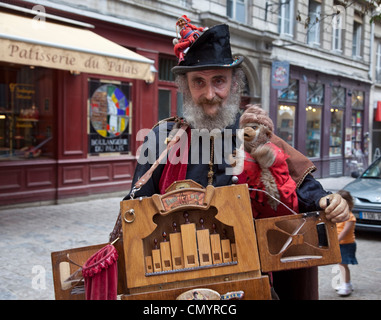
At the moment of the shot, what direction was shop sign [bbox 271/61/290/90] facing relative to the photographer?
facing the viewer and to the left of the viewer

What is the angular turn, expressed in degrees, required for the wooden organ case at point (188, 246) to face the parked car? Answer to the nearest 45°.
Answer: approximately 135° to its left

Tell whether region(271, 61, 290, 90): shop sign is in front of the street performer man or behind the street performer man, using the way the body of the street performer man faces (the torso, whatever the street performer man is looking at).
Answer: behind

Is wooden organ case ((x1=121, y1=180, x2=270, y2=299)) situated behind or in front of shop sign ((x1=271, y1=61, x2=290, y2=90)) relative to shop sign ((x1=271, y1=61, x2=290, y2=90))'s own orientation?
in front

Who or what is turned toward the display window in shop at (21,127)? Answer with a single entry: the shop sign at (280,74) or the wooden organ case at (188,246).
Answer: the shop sign

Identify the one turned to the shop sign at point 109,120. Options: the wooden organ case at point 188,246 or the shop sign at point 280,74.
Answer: the shop sign at point 280,74

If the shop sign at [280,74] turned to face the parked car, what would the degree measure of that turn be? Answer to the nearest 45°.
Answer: approximately 45° to its left

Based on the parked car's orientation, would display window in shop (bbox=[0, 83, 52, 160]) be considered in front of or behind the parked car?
in front

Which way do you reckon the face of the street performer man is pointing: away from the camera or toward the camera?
toward the camera

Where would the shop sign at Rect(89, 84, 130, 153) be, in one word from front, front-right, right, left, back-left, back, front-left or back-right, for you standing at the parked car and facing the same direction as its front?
front-right

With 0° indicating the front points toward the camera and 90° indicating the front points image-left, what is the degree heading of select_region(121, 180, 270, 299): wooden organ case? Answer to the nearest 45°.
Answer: approximately 0°

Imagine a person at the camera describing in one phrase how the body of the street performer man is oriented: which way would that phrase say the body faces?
toward the camera

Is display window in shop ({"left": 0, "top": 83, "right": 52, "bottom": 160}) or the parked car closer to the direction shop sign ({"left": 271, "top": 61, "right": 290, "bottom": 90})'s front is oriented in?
the display window in shop

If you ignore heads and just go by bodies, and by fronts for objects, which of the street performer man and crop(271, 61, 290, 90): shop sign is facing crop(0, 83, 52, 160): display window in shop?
the shop sign

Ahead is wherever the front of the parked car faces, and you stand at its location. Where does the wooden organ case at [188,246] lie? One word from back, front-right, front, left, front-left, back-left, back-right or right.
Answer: front-left

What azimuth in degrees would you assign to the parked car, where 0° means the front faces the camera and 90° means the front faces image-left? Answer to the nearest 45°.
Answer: approximately 45°
